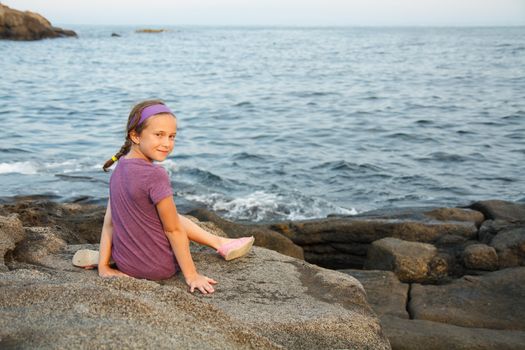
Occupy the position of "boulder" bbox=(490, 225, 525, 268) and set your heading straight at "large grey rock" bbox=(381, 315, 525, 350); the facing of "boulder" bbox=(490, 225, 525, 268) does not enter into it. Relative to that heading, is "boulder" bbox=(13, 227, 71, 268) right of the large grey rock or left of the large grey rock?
right

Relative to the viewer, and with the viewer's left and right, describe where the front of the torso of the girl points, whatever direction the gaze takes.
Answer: facing away from the viewer and to the right of the viewer

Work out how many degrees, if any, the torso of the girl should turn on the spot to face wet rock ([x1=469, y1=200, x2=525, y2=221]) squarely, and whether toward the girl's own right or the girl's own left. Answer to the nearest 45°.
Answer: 0° — they already face it

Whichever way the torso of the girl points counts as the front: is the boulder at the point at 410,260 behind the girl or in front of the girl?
in front

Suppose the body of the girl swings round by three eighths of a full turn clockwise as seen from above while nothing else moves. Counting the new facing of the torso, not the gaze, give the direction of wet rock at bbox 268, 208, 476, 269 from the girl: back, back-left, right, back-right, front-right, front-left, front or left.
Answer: back-left

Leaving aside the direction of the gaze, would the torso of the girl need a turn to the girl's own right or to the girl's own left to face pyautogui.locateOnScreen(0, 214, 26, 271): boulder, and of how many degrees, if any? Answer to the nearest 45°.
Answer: approximately 90° to the girl's own left

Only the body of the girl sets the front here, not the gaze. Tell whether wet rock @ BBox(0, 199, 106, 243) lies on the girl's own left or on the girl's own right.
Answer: on the girl's own left

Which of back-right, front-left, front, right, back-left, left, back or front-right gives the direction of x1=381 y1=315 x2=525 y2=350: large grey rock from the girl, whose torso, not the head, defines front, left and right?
front-right

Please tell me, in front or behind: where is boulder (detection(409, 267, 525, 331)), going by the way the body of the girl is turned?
in front

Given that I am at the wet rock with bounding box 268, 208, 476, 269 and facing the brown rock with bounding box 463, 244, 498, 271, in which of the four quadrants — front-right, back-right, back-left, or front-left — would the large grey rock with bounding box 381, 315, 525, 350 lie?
front-right

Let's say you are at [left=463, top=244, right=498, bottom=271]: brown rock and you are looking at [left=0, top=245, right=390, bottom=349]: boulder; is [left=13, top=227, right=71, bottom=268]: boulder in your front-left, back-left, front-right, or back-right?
front-right

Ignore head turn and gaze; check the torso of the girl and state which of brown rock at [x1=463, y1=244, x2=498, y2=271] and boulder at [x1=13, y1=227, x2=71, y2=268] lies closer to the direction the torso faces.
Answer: the brown rock
